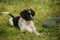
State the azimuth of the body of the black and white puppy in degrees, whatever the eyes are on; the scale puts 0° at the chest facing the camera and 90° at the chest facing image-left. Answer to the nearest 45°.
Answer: approximately 315°
